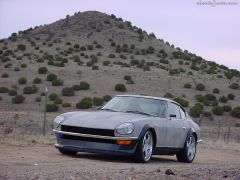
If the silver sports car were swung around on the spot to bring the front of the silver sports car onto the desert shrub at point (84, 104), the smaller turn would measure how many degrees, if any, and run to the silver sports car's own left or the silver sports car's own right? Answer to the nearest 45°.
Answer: approximately 135° to the silver sports car's own right

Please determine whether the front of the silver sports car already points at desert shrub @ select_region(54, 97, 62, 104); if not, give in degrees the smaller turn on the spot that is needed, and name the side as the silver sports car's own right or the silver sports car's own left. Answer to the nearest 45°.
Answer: approximately 135° to the silver sports car's own right

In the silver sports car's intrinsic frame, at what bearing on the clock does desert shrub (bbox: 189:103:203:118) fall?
The desert shrub is roughly at 5 o'clock from the silver sports car.

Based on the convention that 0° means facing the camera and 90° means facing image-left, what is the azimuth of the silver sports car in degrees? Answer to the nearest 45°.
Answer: approximately 45°

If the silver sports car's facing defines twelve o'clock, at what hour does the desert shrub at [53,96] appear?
The desert shrub is roughly at 4 o'clock from the silver sports car.

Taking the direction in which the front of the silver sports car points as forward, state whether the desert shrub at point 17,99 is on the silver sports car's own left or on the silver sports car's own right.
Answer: on the silver sports car's own right

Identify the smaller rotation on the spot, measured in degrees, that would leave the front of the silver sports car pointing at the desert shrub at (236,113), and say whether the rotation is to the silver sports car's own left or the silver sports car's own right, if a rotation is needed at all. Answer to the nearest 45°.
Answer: approximately 135° to the silver sports car's own right

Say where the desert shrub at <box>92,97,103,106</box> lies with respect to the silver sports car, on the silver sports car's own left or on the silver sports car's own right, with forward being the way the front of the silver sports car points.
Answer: on the silver sports car's own right

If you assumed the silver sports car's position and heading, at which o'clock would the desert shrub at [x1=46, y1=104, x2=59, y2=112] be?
The desert shrub is roughly at 4 o'clock from the silver sports car.

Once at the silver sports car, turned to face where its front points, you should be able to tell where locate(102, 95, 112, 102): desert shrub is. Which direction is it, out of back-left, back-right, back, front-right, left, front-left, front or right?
back-right
